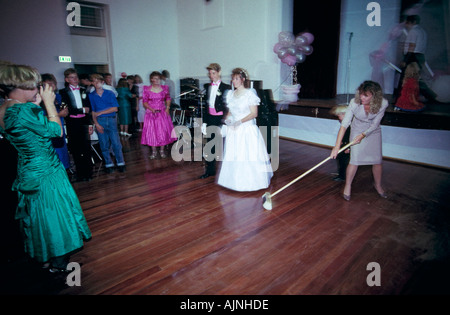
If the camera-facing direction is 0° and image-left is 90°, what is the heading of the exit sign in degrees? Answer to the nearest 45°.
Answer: approximately 0°

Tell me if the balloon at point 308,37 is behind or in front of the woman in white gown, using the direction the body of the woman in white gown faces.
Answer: behind

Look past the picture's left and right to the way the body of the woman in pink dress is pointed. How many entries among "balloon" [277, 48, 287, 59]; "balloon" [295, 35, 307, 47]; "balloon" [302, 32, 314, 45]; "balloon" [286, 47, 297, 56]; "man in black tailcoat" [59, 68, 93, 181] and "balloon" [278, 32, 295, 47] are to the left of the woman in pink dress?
5

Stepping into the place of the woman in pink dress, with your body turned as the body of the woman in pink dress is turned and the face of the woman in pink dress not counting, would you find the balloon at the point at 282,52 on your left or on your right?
on your left

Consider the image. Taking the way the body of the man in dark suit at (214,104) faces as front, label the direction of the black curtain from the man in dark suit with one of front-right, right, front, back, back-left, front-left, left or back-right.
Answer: back

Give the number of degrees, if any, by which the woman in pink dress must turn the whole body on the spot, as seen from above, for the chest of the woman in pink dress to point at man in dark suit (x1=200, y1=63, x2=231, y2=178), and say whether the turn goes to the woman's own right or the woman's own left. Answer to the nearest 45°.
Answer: approximately 45° to the woman's own left

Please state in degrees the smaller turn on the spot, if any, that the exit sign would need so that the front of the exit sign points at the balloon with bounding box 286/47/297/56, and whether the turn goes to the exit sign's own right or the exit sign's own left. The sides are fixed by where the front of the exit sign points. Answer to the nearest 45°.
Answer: approximately 45° to the exit sign's own left

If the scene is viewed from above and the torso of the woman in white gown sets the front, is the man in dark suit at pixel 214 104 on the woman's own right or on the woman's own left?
on the woman's own right

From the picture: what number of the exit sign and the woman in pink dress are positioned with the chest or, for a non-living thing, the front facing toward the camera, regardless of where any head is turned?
2

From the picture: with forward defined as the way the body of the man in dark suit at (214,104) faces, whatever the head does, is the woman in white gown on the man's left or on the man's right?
on the man's left

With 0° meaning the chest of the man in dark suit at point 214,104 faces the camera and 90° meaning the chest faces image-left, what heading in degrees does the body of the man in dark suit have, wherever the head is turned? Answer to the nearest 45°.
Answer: approximately 45°
